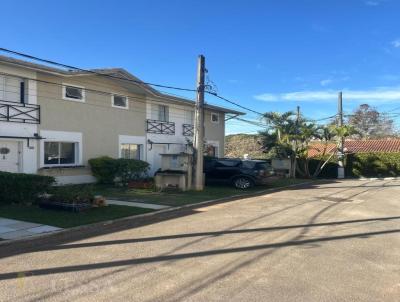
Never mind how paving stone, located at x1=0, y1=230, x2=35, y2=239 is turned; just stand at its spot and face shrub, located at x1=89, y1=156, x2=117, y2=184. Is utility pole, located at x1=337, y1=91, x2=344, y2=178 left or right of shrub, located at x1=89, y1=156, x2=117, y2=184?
right

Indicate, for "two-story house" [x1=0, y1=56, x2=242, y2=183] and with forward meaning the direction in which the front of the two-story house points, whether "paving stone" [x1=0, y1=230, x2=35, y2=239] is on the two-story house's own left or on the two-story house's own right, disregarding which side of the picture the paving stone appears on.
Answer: on the two-story house's own right

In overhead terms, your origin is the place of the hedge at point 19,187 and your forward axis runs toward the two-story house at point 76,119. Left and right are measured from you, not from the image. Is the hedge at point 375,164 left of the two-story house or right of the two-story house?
right

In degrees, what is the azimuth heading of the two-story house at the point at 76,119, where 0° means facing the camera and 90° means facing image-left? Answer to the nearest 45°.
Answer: approximately 315°

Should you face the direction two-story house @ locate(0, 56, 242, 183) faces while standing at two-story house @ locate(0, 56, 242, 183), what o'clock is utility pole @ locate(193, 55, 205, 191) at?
The utility pole is roughly at 11 o'clock from the two-story house.

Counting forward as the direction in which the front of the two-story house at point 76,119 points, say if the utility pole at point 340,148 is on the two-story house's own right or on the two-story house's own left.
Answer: on the two-story house's own left

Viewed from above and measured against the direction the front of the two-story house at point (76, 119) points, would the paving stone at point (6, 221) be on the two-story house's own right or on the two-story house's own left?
on the two-story house's own right

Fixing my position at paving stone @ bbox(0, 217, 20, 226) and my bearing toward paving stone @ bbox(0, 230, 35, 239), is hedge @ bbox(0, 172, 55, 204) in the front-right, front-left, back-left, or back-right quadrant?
back-left
